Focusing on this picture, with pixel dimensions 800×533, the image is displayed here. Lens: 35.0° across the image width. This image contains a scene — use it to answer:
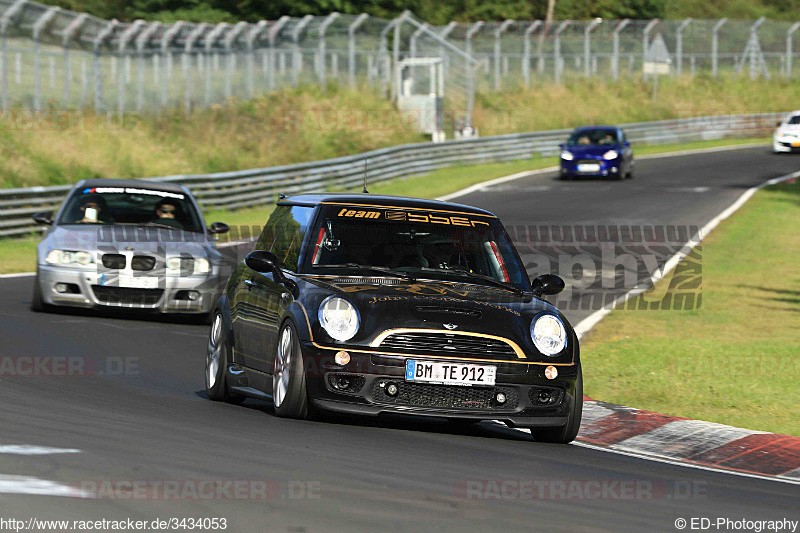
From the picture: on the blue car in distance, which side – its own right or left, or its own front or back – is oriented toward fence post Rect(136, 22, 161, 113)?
right

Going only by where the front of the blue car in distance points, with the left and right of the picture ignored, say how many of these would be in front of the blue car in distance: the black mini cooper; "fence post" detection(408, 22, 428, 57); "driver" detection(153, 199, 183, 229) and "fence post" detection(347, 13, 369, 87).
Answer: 2

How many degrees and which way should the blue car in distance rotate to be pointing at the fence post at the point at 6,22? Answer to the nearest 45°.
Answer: approximately 90° to its right

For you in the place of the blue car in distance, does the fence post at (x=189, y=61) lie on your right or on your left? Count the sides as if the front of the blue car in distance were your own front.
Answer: on your right

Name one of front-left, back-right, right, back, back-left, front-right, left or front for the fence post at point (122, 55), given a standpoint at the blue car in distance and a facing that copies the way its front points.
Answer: right

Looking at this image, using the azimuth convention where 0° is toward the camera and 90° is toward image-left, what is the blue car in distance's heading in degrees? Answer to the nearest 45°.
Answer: approximately 0°

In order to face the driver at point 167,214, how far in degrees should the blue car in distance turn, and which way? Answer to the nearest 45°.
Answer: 0° — it already faces them

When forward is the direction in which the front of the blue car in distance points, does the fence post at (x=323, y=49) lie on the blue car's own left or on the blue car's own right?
on the blue car's own right

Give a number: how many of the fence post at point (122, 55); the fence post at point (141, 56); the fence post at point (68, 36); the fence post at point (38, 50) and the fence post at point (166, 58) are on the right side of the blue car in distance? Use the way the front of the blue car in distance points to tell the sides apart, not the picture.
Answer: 5

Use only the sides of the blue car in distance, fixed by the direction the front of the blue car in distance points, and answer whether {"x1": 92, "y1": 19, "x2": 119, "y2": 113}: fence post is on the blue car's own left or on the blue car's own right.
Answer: on the blue car's own right
